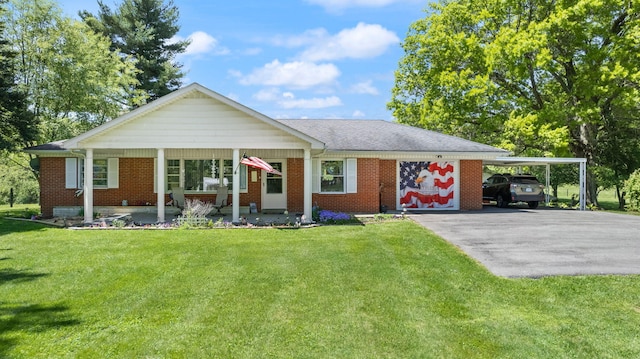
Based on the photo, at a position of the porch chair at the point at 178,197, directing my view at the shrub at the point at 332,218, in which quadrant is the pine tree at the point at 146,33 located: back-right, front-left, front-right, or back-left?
back-left

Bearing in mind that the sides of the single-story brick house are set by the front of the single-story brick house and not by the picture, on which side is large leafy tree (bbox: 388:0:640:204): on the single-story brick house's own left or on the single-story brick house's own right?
on the single-story brick house's own left

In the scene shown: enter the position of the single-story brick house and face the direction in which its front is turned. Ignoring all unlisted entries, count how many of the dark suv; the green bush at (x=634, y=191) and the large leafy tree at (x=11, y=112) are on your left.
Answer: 2

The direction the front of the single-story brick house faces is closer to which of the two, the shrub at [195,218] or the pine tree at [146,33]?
the shrub

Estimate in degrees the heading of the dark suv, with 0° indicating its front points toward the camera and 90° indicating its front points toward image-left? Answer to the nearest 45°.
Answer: approximately 135°
